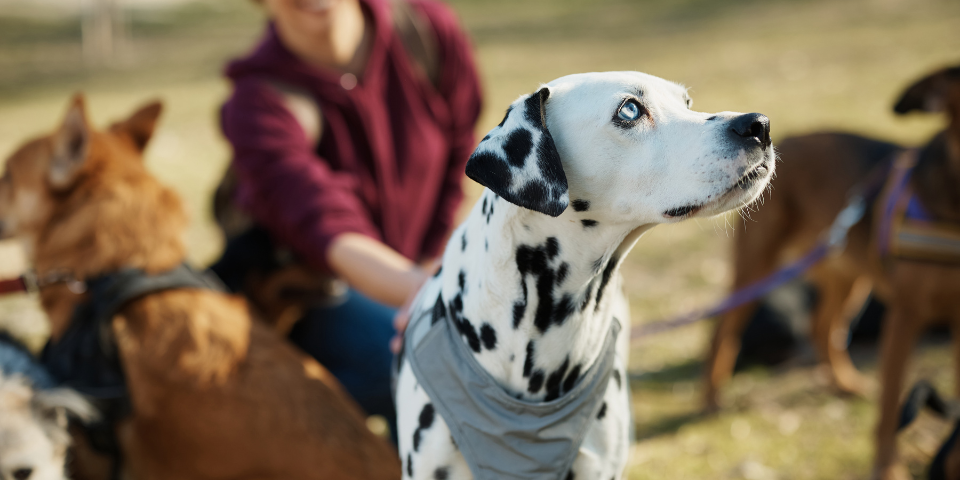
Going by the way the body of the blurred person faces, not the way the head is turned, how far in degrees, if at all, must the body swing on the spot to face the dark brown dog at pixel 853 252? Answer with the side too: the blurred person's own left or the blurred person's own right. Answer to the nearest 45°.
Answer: approximately 90° to the blurred person's own left

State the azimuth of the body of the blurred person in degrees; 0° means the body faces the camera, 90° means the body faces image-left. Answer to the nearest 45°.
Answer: approximately 0°

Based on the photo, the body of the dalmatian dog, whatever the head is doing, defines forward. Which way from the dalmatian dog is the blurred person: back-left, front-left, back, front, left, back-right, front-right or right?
back

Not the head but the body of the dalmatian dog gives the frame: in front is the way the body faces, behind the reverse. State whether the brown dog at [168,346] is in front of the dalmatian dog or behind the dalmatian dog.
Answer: behind

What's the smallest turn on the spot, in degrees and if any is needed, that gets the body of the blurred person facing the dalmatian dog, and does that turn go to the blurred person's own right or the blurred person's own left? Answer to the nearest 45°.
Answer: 0° — they already face it
